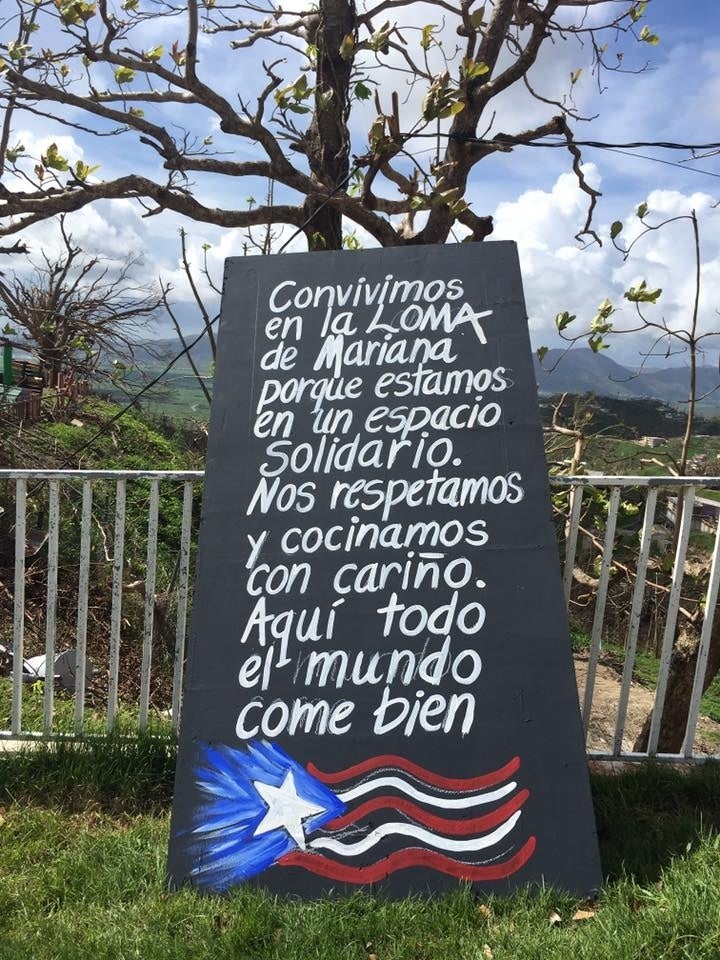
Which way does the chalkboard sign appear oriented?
toward the camera

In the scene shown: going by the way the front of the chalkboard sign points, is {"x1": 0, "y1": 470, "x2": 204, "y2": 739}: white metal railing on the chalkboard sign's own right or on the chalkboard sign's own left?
on the chalkboard sign's own right
